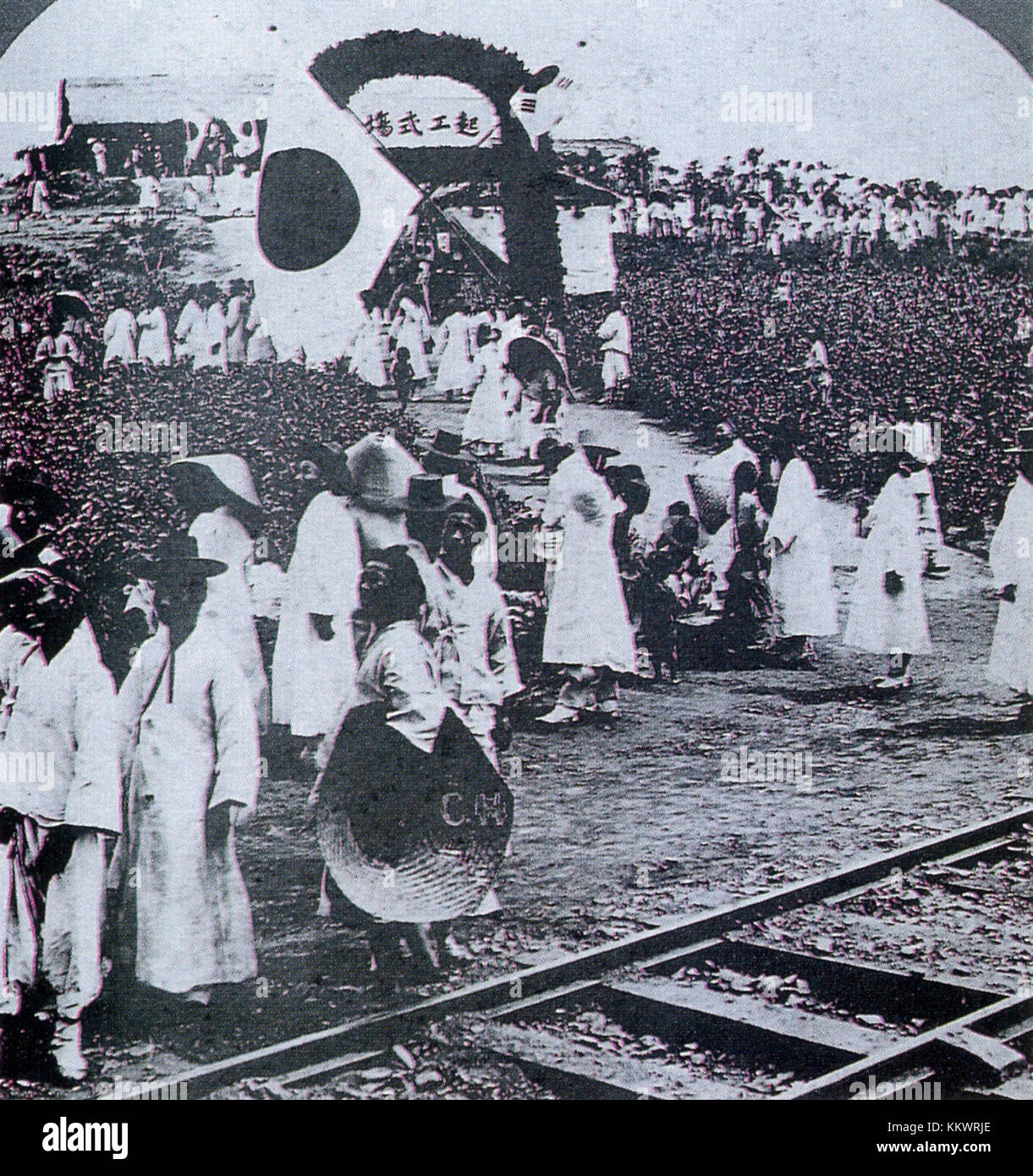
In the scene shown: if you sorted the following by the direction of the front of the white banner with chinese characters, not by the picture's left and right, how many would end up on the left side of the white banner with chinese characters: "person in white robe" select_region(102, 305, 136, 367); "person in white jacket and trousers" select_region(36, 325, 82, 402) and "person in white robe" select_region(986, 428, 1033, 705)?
1

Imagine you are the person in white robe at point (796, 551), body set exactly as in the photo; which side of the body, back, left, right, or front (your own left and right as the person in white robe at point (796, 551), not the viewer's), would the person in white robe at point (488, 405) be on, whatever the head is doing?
front

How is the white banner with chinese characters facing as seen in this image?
toward the camera
